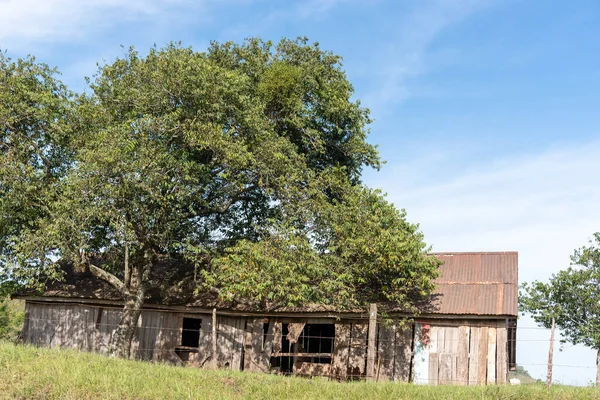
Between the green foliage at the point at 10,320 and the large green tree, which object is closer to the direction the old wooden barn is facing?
the large green tree

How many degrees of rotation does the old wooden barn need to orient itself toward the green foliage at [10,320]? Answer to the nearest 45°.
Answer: approximately 135° to its right

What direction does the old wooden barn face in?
toward the camera
